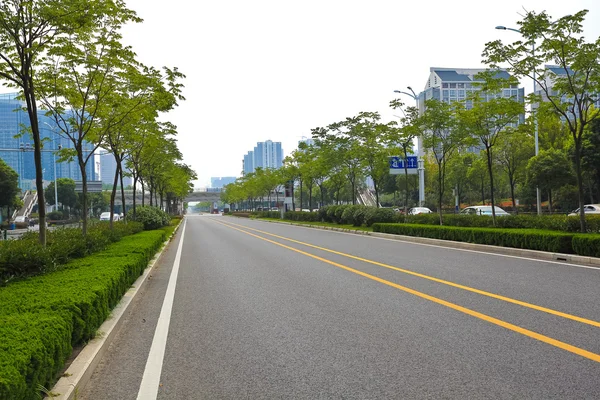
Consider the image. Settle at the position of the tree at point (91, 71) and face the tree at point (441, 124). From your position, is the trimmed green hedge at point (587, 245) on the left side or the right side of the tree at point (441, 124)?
right

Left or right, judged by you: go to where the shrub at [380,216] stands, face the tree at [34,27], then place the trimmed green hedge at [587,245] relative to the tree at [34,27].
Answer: left

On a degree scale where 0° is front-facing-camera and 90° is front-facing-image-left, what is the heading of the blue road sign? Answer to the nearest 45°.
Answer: approximately 0°

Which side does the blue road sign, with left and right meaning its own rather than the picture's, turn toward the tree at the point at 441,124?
front

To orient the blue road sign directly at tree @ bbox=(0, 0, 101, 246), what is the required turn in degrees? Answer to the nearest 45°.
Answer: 0° — it already faces it

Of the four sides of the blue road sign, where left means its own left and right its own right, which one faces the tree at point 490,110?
front

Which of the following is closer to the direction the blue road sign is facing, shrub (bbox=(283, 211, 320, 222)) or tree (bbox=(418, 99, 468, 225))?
the tree

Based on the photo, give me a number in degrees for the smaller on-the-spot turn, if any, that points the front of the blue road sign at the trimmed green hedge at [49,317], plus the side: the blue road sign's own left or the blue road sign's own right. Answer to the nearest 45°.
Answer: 0° — it already faces it
